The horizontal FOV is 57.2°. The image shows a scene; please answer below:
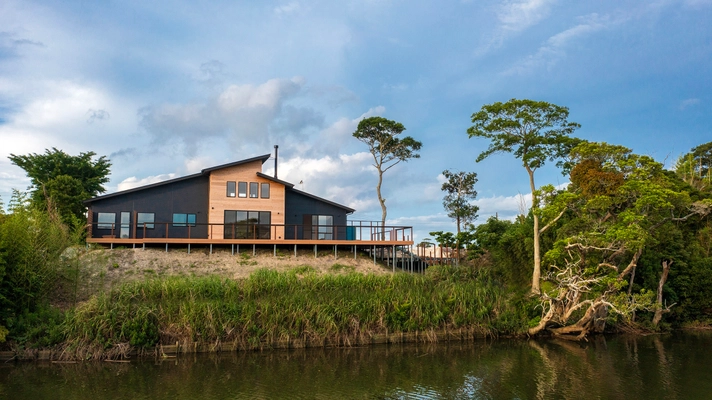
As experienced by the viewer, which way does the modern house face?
facing the viewer

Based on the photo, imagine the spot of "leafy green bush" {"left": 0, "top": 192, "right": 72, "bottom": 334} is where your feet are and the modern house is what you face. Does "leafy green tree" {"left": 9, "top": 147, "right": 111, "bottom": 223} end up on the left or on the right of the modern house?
left

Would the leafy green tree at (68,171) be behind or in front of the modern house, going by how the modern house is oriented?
behind

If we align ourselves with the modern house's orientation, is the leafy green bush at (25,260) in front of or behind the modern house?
in front
